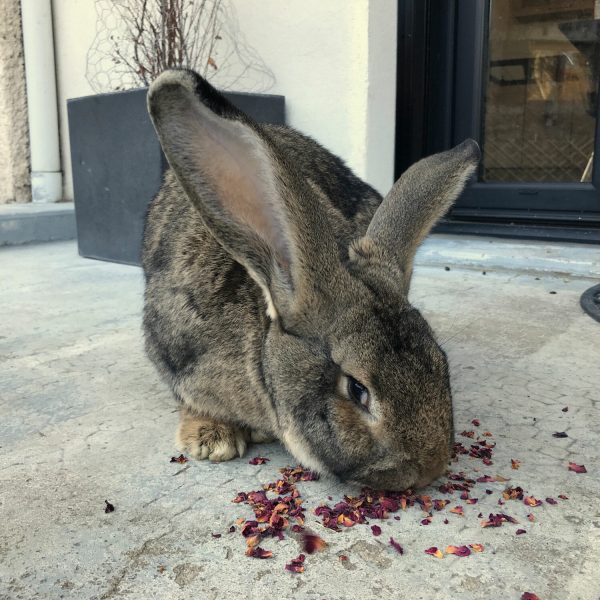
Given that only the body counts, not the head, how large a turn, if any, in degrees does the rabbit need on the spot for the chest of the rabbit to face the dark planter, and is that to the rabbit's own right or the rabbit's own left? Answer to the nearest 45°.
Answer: approximately 135° to the rabbit's own left

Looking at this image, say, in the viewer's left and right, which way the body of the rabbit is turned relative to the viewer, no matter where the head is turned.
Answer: facing the viewer and to the right of the viewer

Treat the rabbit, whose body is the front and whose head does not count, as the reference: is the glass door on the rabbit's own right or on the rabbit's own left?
on the rabbit's own left
